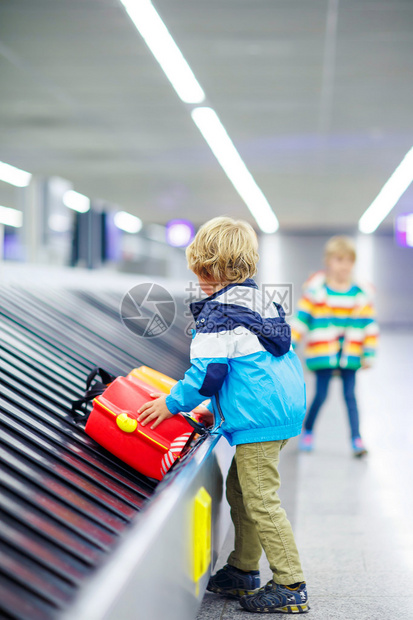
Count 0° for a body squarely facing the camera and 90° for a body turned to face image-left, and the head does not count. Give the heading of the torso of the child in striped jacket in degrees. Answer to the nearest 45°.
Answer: approximately 0°

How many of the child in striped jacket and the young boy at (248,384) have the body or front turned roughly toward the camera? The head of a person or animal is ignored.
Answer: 1

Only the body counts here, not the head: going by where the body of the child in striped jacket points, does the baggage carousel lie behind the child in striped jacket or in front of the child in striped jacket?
in front

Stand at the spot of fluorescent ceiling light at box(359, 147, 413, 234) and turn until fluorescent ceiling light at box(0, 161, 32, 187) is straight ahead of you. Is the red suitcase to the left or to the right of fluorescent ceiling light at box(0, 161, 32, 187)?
left

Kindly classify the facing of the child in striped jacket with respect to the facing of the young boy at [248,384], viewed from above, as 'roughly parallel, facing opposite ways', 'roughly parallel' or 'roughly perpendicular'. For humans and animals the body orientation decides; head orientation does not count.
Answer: roughly perpendicular

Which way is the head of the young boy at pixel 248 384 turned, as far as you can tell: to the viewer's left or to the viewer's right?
to the viewer's left

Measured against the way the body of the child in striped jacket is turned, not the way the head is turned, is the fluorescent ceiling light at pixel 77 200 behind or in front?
behind

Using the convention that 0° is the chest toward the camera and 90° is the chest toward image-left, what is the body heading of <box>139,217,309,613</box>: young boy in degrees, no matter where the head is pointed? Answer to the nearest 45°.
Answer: approximately 90°

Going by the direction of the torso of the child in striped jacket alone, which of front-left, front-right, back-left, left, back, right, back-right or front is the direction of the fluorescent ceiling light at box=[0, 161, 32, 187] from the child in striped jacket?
back-right
